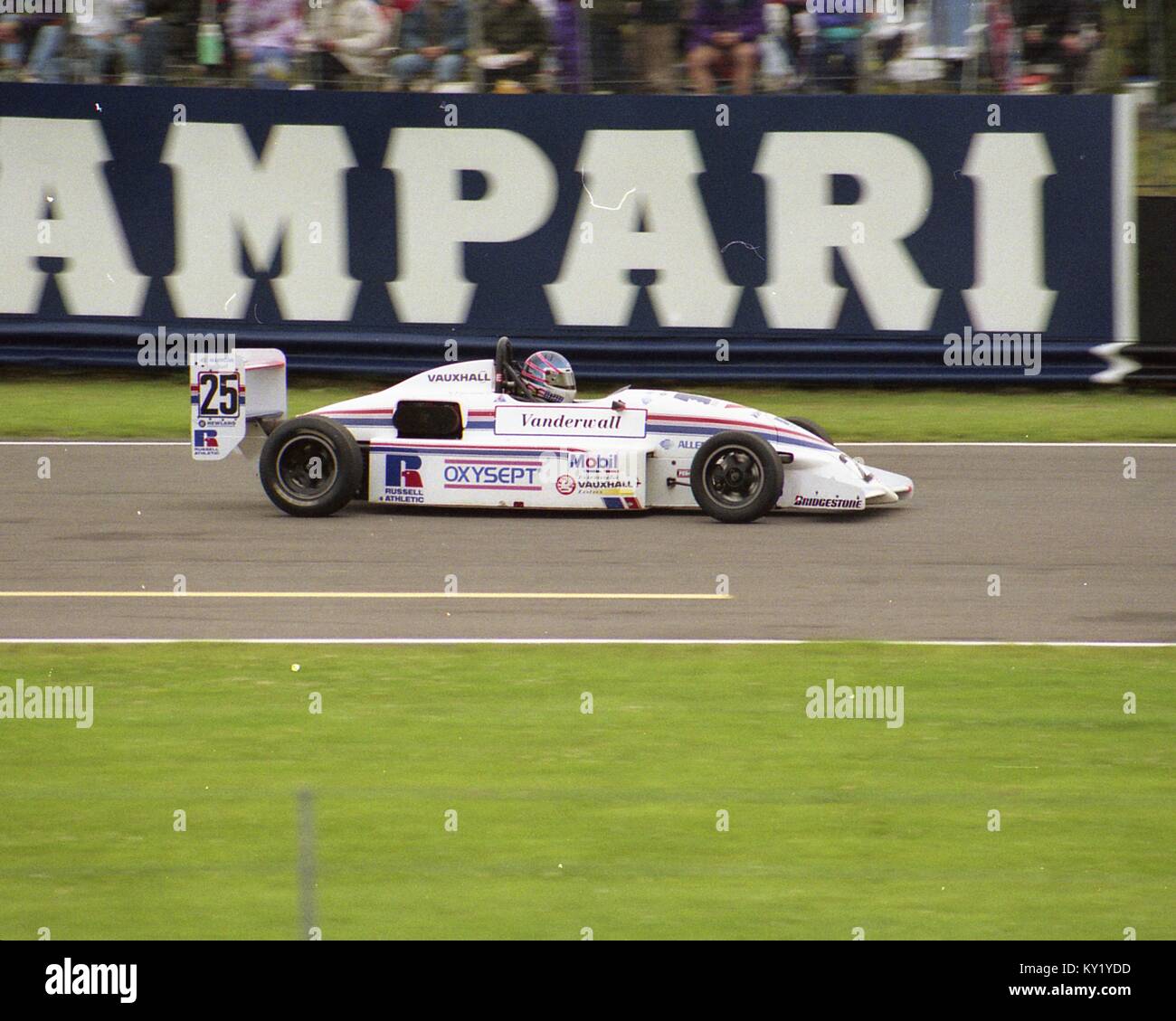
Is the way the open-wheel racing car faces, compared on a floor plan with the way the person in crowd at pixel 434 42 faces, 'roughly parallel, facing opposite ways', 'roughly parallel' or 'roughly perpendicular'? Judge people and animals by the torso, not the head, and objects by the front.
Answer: roughly perpendicular

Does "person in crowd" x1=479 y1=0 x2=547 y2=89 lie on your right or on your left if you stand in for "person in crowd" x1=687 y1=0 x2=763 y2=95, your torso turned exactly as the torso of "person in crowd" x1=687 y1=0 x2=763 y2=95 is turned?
on your right

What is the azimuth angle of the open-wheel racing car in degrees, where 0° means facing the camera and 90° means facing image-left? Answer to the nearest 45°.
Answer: approximately 270°

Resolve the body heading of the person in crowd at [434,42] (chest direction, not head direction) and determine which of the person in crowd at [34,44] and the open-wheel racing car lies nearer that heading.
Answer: the open-wheel racing car

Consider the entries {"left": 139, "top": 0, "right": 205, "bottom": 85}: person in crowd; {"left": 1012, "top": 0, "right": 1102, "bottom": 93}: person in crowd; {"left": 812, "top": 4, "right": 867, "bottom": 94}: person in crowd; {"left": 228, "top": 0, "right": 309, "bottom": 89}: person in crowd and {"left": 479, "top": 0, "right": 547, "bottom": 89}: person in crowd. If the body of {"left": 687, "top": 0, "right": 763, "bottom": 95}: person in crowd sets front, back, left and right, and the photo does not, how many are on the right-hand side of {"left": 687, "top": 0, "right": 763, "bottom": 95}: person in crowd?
3

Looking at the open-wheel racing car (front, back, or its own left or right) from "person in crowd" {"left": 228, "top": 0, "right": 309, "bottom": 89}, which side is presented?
left

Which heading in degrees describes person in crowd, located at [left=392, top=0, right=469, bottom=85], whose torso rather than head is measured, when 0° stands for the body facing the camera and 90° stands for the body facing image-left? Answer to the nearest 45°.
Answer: approximately 0°

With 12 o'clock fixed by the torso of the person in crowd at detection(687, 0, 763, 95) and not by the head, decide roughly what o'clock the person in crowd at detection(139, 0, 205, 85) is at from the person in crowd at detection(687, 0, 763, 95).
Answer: the person in crowd at detection(139, 0, 205, 85) is roughly at 3 o'clock from the person in crowd at detection(687, 0, 763, 95).

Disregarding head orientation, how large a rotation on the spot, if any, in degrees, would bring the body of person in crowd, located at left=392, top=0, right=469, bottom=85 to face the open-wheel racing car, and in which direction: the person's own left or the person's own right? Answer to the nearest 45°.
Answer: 0° — they already face it

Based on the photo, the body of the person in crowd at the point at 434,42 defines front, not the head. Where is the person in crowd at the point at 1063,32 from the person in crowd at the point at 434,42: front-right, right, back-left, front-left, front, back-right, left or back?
left

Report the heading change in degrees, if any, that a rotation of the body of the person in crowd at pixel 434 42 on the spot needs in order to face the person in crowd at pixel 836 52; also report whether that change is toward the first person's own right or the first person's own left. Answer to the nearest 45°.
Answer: approximately 90° to the first person's own left

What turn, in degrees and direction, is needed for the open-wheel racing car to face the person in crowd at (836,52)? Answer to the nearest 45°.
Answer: approximately 45° to its left
